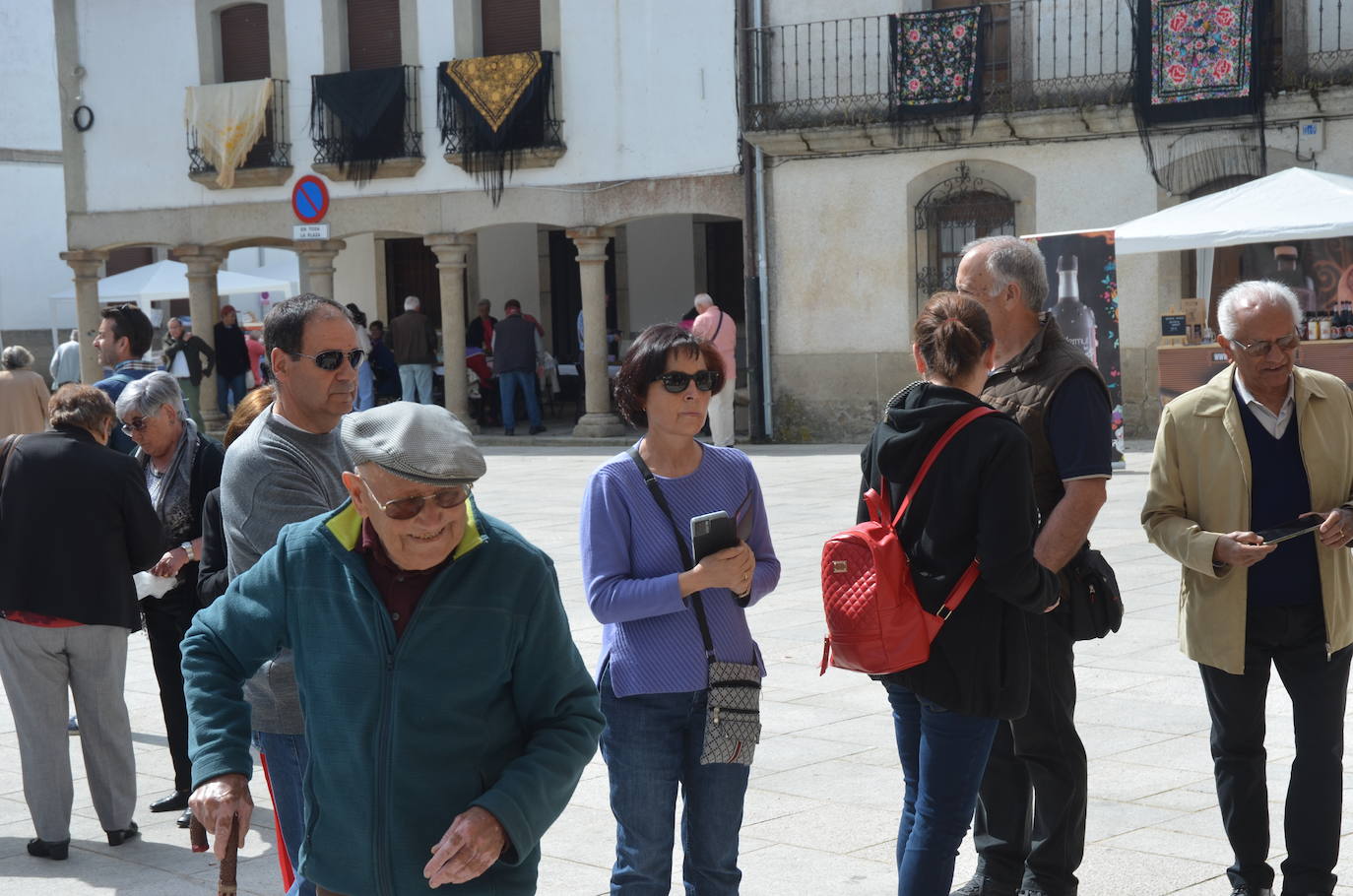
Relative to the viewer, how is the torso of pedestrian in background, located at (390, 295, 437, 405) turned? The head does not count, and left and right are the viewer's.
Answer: facing away from the viewer

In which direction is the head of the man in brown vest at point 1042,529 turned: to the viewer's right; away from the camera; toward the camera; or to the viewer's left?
to the viewer's left

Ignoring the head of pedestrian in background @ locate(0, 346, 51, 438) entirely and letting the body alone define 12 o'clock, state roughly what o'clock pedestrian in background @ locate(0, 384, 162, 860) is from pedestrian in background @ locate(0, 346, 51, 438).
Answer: pedestrian in background @ locate(0, 384, 162, 860) is roughly at 6 o'clock from pedestrian in background @ locate(0, 346, 51, 438).

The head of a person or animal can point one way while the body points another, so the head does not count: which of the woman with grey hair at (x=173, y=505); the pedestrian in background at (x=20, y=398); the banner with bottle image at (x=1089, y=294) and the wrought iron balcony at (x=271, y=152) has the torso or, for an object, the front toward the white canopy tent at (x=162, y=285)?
the pedestrian in background

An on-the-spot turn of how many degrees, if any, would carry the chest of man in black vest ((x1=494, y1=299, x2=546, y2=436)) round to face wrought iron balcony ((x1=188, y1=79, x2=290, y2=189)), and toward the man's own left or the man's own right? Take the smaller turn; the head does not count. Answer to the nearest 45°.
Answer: approximately 45° to the man's own left

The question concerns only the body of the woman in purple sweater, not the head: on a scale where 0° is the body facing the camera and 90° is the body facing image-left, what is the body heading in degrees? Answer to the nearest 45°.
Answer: approximately 315°

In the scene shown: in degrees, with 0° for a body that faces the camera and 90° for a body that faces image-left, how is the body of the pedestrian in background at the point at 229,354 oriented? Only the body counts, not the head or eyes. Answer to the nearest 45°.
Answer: approximately 0°

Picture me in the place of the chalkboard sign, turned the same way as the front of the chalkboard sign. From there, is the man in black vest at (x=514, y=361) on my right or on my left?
on my right

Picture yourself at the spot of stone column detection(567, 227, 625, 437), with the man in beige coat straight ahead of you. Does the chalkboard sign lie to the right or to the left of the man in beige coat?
left

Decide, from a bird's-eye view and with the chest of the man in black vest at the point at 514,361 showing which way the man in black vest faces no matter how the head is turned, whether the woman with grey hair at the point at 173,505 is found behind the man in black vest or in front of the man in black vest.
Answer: behind

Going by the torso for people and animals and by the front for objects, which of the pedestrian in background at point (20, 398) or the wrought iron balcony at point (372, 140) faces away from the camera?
the pedestrian in background
